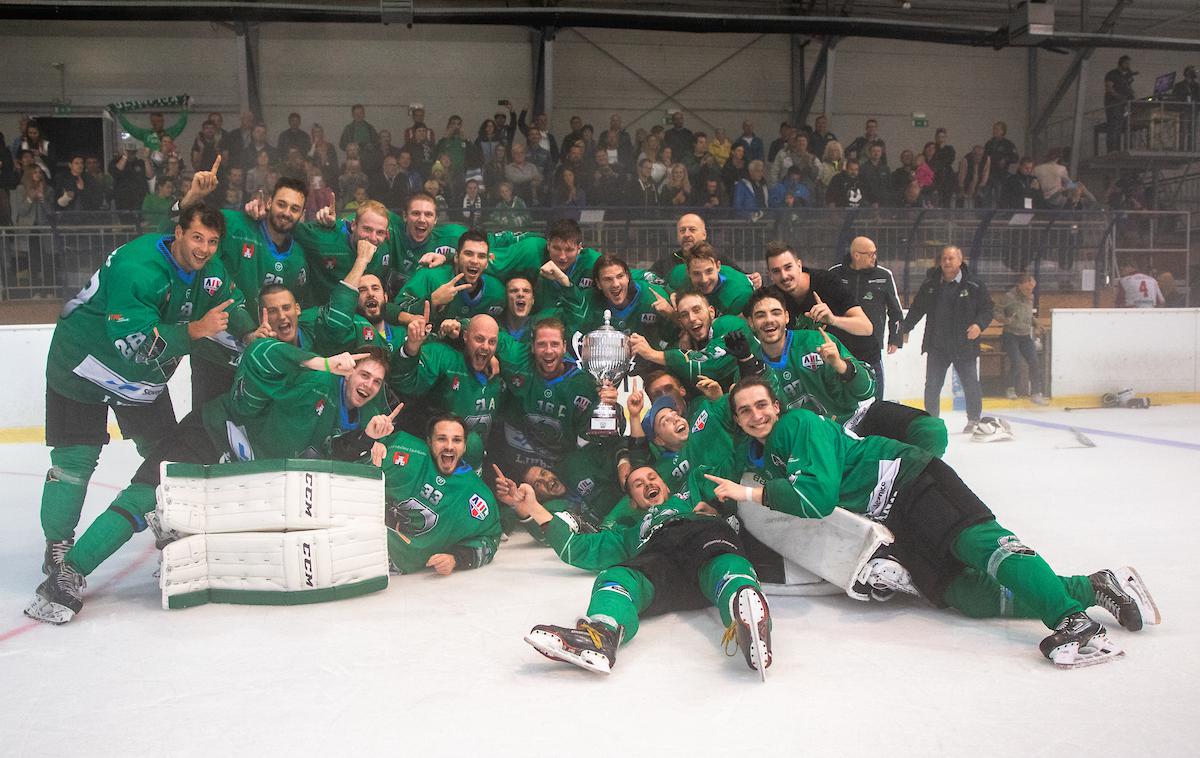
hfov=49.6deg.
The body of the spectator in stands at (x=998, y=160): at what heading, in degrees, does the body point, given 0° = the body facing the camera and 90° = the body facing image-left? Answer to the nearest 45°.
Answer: approximately 0°

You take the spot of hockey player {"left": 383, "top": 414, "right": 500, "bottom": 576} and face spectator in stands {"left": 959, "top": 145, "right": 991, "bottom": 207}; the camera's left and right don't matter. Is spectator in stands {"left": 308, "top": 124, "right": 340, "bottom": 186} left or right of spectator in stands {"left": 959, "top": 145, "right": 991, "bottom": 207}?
left

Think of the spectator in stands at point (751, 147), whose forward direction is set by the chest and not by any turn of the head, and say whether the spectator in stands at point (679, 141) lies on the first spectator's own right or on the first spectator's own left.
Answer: on the first spectator's own right

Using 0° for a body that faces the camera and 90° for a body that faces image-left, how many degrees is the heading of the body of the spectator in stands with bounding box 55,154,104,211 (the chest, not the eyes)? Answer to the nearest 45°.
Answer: approximately 0°

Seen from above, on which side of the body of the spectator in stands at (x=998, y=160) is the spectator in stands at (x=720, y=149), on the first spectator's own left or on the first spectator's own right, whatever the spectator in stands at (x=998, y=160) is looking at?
on the first spectator's own right
